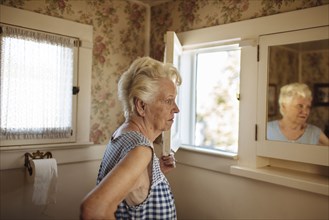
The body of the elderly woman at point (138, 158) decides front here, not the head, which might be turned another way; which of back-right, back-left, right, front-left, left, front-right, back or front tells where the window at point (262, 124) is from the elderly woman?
front-left

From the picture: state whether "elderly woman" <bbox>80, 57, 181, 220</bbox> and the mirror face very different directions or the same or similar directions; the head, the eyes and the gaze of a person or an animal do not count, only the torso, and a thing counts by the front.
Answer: very different directions

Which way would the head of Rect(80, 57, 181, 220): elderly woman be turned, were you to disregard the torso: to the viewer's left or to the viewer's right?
to the viewer's right

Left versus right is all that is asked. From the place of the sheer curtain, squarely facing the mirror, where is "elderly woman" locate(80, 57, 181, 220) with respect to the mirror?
right

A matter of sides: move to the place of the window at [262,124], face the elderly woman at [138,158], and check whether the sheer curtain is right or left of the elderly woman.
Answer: right

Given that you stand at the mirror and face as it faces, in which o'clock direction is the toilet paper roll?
The toilet paper roll is roughly at 1 o'clock from the mirror.

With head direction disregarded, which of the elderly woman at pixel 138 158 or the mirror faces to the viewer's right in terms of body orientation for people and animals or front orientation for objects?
the elderly woman

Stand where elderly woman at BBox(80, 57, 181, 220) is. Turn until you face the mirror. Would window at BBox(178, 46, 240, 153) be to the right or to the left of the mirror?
left

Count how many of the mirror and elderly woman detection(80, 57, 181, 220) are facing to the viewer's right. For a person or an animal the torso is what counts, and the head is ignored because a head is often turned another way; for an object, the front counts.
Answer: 1

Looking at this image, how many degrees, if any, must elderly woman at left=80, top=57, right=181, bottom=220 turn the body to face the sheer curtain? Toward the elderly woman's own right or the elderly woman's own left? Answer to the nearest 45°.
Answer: approximately 135° to the elderly woman's own left

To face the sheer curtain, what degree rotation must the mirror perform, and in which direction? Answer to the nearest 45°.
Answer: approximately 45° to its right

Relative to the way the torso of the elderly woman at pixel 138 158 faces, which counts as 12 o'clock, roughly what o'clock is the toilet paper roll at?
The toilet paper roll is roughly at 8 o'clock from the elderly woman.

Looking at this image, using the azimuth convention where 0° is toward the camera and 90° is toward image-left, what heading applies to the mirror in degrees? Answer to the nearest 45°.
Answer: approximately 45°

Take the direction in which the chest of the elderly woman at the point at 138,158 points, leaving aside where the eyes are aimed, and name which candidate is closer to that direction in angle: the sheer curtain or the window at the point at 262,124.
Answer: the window

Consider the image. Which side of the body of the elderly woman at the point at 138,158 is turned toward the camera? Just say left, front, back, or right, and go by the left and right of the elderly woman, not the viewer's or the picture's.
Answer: right
